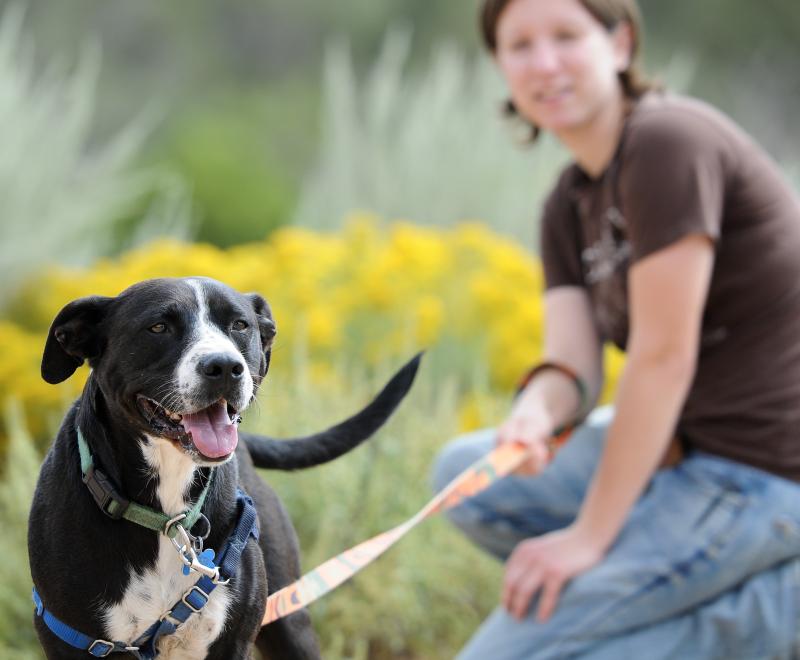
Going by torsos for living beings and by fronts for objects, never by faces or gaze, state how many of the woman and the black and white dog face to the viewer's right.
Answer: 0

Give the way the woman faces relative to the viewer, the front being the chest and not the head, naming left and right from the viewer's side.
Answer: facing the viewer and to the left of the viewer

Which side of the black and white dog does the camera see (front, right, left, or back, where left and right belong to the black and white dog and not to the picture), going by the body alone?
front

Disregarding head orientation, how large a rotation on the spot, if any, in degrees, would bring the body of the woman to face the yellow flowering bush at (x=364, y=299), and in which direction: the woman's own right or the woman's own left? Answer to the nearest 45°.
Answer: approximately 90° to the woman's own right

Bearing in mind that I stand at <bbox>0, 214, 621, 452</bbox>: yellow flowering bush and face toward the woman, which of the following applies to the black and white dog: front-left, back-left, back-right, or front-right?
front-right

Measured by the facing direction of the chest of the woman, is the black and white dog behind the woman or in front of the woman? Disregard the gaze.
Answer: in front

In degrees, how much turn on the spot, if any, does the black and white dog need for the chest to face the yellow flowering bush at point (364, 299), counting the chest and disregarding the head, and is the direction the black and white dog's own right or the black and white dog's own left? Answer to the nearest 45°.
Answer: approximately 180°

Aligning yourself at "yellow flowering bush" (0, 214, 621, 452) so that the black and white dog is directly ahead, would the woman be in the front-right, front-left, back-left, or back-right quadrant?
front-left

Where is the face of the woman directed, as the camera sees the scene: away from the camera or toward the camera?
toward the camera

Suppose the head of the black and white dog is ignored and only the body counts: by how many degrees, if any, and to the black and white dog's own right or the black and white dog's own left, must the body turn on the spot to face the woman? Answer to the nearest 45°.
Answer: approximately 135° to the black and white dog's own left
